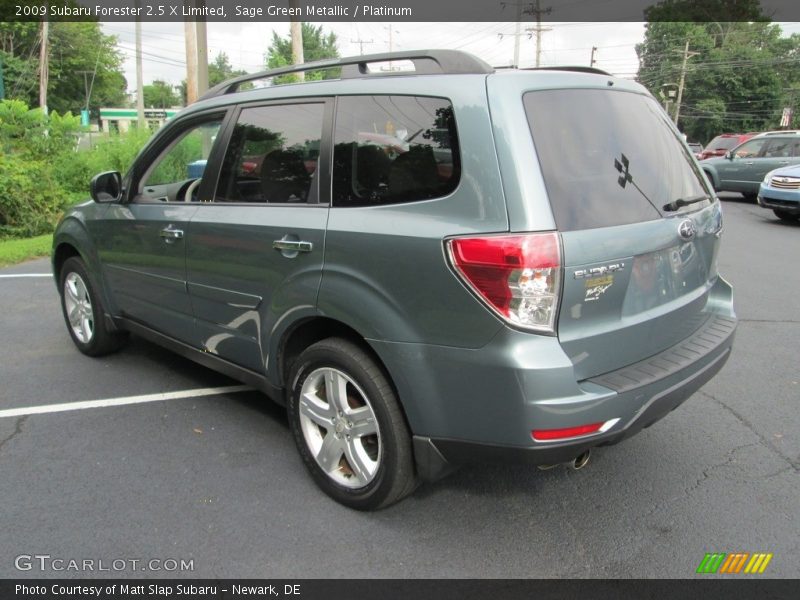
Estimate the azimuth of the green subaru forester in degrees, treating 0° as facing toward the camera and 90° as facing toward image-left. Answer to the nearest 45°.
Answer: approximately 135°

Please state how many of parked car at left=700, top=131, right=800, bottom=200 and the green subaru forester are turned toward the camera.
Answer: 0

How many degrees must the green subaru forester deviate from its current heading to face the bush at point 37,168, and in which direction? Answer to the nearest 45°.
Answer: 0° — it already faces it

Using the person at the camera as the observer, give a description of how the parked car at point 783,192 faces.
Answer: facing the viewer and to the left of the viewer

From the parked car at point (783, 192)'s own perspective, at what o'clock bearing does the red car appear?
The red car is roughly at 4 o'clock from the parked car.

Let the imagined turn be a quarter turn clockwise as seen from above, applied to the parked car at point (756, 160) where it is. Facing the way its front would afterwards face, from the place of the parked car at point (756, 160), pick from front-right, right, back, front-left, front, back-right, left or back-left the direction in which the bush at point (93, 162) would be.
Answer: back-left

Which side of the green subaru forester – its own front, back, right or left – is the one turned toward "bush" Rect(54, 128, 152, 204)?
front

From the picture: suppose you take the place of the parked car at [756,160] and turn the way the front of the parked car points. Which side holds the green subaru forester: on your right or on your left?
on your left

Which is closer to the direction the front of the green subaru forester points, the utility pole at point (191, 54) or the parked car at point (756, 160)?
the utility pole

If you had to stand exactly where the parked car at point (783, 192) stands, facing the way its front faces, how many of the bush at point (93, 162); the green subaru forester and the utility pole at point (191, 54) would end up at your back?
0

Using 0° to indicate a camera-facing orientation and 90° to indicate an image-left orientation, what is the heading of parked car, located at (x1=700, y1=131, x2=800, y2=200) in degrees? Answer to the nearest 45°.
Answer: approximately 90°

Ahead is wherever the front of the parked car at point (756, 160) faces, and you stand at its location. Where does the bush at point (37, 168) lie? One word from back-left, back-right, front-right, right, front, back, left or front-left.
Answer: front-left

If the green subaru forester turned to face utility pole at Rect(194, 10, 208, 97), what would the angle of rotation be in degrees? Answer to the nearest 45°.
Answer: approximately 45° to its right
